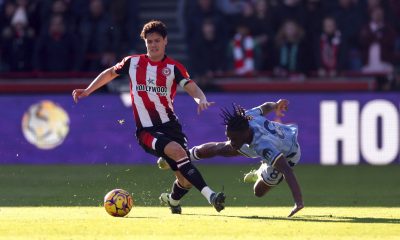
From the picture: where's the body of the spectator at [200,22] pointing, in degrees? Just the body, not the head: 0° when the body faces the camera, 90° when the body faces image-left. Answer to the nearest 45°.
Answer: approximately 0°

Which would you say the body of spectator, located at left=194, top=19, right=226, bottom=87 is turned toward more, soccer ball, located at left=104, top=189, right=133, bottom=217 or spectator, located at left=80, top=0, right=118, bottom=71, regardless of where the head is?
the soccer ball

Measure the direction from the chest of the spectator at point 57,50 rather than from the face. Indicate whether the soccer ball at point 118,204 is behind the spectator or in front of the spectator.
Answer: in front

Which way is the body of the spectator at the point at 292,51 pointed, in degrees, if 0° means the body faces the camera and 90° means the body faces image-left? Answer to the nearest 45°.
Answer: approximately 0°

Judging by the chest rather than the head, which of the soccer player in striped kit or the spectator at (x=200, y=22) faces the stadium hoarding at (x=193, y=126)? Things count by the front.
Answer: the spectator
